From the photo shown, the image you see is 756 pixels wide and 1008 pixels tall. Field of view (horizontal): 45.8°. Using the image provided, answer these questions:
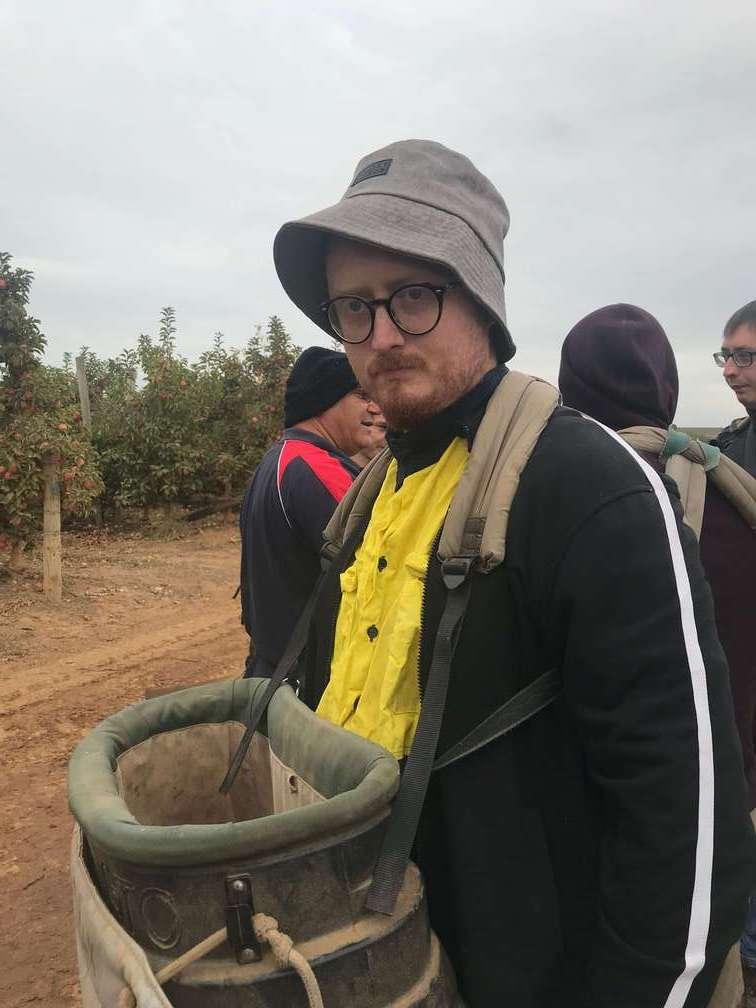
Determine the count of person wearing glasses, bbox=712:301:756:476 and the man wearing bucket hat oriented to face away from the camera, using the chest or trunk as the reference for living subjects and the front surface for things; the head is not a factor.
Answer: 0

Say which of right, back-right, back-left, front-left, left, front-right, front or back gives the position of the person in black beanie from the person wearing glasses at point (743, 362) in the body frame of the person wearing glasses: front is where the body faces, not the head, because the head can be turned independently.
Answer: front

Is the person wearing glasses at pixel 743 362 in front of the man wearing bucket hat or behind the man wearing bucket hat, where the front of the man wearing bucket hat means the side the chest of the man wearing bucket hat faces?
behind

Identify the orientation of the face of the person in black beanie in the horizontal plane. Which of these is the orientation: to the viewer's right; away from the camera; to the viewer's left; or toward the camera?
to the viewer's right

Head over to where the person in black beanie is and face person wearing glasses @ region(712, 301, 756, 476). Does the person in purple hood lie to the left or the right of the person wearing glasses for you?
right

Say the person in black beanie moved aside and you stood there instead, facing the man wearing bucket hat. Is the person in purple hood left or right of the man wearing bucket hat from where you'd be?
left

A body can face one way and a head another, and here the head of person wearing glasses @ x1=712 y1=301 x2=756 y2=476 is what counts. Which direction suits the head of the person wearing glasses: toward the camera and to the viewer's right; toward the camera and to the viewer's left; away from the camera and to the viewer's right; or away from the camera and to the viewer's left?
toward the camera and to the viewer's left

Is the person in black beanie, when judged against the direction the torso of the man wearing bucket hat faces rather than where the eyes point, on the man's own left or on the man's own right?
on the man's own right

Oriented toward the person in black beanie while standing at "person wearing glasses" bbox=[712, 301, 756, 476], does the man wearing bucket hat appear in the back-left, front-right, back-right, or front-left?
front-left

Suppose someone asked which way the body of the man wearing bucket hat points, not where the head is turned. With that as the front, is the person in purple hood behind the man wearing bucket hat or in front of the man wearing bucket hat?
behind

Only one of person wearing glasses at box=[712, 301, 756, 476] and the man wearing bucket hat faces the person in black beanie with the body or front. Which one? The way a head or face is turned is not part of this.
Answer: the person wearing glasses

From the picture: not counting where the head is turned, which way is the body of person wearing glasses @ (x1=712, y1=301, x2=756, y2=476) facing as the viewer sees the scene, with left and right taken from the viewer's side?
facing the viewer and to the left of the viewer

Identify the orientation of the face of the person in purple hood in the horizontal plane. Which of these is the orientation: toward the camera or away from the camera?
away from the camera
